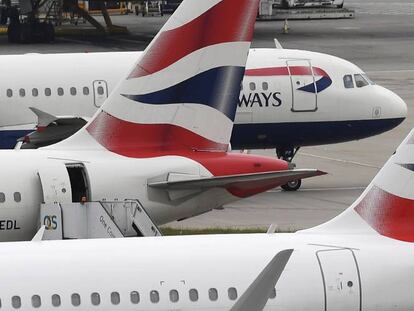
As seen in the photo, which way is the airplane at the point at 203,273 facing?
to the viewer's left

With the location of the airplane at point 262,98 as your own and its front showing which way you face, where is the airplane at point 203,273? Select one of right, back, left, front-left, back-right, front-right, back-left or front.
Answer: right

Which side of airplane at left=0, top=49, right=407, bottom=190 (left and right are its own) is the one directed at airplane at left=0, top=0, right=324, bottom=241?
right

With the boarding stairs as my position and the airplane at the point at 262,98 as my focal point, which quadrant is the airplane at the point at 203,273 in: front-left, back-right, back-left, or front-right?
back-right

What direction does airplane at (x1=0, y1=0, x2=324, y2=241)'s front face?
to the viewer's left

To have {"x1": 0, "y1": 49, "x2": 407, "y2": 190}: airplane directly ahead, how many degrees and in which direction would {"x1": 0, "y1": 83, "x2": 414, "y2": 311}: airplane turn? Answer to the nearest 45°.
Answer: approximately 90° to its right

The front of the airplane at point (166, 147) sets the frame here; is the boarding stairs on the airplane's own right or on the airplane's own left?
on the airplane's own left

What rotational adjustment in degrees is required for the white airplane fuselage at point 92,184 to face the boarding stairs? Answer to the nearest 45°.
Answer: approximately 90° to its left

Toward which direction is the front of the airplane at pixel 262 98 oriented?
to the viewer's right

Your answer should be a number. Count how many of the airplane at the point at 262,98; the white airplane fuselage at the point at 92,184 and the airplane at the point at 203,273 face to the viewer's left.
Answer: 2

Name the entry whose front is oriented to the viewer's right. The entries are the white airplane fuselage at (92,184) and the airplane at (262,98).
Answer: the airplane

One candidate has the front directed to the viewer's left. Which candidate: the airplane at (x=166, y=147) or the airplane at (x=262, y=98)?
the airplane at (x=166, y=147)

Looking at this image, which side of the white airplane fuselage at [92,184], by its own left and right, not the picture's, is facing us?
left
